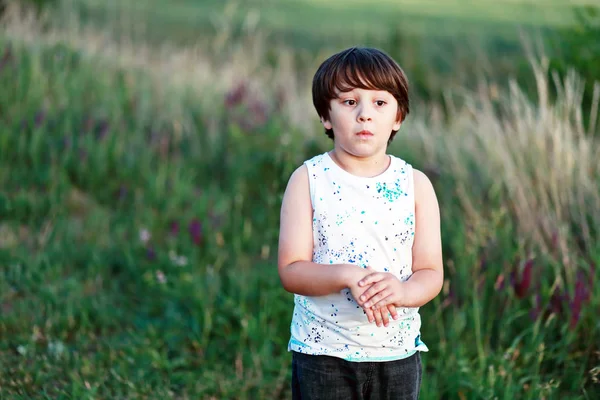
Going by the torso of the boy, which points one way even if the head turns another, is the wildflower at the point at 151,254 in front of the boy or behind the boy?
behind

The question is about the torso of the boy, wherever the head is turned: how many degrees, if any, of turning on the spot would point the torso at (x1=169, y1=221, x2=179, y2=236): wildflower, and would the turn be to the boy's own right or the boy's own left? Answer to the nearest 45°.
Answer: approximately 135° to the boy's own right

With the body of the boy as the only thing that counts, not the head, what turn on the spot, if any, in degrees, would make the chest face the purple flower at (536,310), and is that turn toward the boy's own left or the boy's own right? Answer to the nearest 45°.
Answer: approximately 135° to the boy's own left

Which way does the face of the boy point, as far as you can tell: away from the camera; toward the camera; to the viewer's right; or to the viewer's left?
toward the camera

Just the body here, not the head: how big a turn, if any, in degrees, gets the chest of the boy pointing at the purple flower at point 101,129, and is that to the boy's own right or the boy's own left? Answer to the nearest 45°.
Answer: approximately 135° to the boy's own right

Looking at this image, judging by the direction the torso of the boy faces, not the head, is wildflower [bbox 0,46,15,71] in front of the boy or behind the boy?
behind

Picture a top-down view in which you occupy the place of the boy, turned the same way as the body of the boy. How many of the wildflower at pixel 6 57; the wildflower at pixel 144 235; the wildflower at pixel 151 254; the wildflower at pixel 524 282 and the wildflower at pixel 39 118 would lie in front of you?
0

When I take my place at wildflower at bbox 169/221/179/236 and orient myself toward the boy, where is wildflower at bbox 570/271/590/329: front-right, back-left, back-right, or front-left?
front-left

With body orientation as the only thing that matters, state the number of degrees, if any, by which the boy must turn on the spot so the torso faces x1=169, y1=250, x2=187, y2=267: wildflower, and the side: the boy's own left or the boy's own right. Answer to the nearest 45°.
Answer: approximately 135° to the boy's own right

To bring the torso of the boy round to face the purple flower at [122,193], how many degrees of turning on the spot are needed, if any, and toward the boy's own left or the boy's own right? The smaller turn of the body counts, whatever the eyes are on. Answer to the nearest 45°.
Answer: approximately 135° to the boy's own right

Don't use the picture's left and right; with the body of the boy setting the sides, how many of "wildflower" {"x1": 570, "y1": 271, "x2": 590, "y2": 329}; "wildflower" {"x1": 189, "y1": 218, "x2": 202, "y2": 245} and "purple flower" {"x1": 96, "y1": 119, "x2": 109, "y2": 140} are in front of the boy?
0

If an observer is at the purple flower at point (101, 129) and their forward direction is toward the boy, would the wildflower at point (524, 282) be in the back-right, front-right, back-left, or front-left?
front-left

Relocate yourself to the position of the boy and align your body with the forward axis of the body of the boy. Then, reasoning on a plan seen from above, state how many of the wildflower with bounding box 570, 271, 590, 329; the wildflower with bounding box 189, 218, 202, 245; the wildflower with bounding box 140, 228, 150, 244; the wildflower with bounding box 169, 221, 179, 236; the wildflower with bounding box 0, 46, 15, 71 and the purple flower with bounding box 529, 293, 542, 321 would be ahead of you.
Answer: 0

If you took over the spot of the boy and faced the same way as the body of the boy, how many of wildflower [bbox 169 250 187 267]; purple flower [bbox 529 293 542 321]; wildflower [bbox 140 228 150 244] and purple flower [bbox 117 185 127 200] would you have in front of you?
0

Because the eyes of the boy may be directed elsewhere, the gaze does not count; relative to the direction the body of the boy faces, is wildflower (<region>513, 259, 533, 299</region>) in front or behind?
behind

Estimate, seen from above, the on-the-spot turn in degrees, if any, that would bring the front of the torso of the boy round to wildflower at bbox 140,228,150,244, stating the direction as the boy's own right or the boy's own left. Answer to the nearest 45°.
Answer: approximately 135° to the boy's own right

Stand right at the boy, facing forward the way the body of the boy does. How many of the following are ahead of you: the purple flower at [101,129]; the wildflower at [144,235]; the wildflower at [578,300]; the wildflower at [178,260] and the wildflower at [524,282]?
0

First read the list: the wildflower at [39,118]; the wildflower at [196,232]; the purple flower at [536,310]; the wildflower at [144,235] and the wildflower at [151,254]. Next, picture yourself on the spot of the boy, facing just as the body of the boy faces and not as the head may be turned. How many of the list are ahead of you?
0

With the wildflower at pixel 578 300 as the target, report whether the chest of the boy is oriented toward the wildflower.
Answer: no

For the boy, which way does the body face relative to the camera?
toward the camera
